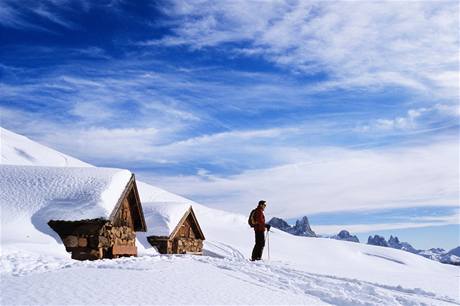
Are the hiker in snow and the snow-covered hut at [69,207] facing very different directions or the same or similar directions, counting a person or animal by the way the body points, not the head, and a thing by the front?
same or similar directions

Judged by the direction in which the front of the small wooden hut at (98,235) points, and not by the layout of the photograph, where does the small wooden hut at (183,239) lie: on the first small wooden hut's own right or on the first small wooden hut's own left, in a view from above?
on the first small wooden hut's own left

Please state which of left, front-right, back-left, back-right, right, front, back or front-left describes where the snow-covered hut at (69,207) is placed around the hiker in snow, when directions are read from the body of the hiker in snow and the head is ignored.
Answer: back

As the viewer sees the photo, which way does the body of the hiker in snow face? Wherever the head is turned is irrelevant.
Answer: to the viewer's right

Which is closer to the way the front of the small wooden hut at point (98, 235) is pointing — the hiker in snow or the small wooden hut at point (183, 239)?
the hiker in snow

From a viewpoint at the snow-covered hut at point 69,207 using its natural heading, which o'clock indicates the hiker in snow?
The hiker in snow is roughly at 11 o'clock from the snow-covered hut.

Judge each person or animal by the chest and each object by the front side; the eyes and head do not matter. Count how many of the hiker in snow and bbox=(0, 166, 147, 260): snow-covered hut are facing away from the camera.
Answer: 0

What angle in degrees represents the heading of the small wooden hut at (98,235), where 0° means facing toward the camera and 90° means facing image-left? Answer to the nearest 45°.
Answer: approximately 315°
